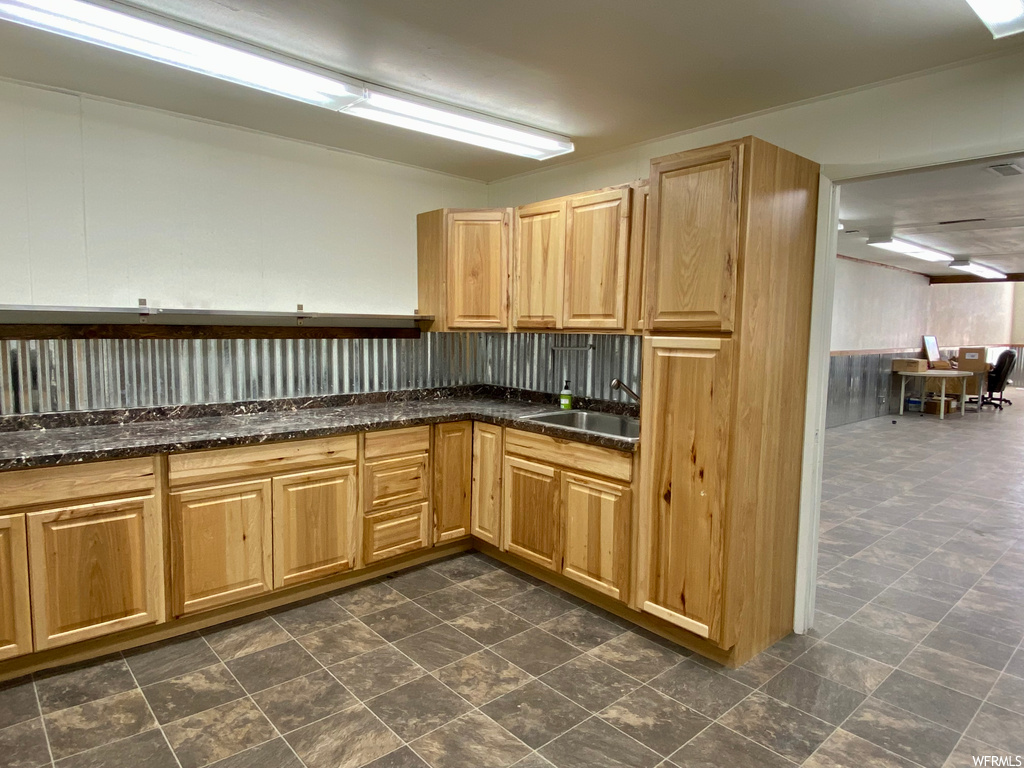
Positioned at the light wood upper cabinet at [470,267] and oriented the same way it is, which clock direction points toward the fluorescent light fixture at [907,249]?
The fluorescent light fixture is roughly at 8 o'clock from the light wood upper cabinet.

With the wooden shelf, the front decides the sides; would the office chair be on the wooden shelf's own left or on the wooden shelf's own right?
on the wooden shelf's own left

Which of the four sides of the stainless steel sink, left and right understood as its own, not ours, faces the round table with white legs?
back

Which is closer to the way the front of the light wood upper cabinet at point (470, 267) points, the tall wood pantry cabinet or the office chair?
the tall wood pantry cabinet

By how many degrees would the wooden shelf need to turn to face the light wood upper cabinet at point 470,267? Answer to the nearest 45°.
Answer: approximately 45° to its left

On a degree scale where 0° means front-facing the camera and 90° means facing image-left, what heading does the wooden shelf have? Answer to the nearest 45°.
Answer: approximately 315°

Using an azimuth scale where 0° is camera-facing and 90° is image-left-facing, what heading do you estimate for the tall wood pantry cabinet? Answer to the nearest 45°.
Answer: approximately 45°

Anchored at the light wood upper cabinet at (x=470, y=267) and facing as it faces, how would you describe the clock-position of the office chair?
The office chair is roughly at 8 o'clock from the light wood upper cabinet.

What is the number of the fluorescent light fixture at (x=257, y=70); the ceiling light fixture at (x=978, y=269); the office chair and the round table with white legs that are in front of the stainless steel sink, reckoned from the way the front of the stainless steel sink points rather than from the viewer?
1

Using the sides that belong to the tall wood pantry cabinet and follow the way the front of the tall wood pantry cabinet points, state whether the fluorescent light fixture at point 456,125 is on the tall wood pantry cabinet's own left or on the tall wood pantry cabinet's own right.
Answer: on the tall wood pantry cabinet's own right
